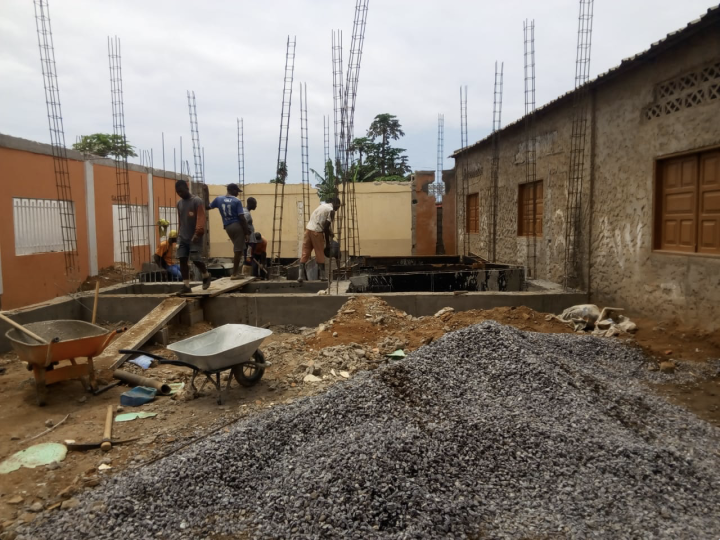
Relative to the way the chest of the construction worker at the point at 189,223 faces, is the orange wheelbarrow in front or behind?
in front

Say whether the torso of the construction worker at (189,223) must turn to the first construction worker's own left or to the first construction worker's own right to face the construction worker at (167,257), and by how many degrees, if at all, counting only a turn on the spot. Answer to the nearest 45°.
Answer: approximately 135° to the first construction worker's own right

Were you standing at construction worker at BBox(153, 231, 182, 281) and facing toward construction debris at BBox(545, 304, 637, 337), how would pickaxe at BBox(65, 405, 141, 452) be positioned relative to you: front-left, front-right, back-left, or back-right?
front-right

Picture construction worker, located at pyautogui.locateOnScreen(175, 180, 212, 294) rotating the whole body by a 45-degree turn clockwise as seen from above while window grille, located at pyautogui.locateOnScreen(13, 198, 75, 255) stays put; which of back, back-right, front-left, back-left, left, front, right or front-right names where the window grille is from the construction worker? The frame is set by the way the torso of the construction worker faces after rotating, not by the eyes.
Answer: front-right

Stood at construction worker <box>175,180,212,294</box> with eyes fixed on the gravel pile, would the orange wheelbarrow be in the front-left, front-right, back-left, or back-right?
front-right

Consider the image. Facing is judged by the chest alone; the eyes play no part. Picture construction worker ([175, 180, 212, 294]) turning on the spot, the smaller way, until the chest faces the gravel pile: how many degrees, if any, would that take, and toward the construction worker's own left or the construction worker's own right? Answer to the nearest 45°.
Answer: approximately 45° to the construction worker's own left

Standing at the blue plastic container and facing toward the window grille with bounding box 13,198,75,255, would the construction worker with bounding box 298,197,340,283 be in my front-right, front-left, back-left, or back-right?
front-right

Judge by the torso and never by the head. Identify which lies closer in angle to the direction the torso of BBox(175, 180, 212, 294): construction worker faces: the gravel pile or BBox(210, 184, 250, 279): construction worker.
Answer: the gravel pile

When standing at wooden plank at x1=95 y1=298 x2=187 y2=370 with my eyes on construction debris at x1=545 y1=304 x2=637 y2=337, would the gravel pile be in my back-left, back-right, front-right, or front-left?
front-right

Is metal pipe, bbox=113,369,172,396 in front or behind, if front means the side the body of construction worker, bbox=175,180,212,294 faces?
in front
